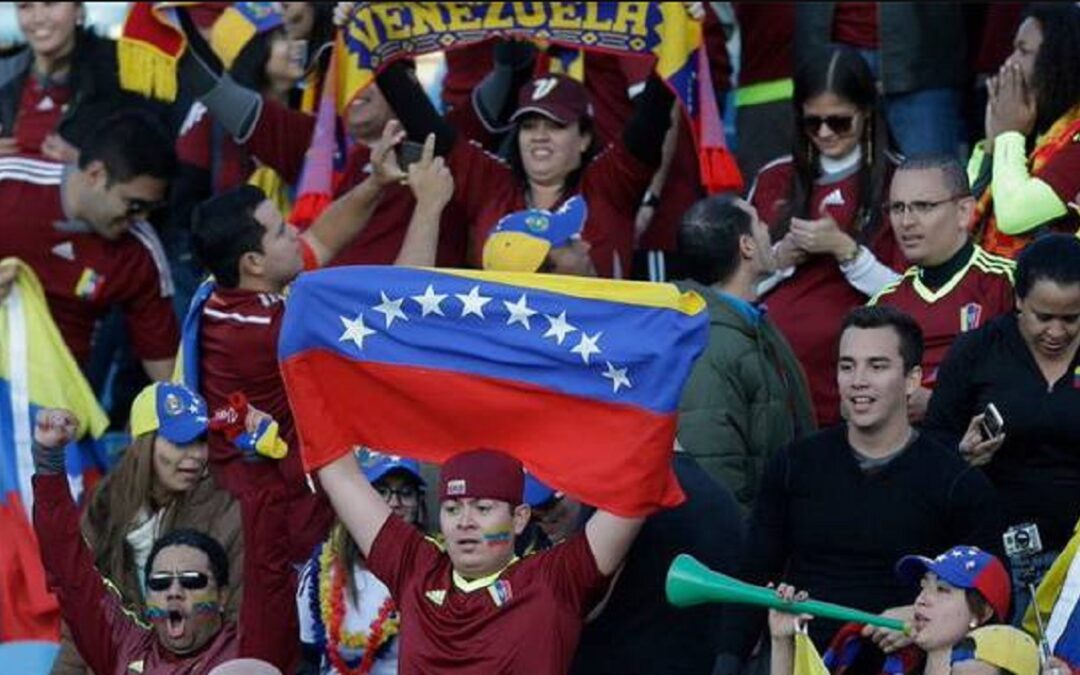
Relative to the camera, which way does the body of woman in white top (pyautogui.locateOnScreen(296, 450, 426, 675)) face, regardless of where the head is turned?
toward the camera

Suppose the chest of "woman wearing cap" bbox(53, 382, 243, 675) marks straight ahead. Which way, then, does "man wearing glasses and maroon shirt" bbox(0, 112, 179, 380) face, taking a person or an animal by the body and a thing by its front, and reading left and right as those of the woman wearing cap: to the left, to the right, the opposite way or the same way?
the same way

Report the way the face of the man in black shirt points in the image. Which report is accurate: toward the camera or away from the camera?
toward the camera

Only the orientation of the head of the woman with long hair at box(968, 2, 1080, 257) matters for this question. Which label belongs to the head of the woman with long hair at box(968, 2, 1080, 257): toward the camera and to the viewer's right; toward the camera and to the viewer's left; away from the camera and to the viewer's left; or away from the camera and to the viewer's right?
toward the camera and to the viewer's left

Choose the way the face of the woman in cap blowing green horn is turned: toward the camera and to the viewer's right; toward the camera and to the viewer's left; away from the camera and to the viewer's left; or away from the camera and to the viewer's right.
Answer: toward the camera and to the viewer's left

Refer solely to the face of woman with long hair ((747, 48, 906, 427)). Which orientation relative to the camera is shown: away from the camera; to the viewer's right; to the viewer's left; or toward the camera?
toward the camera
